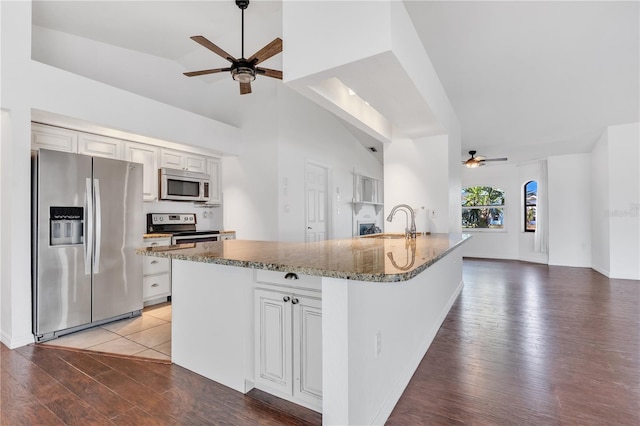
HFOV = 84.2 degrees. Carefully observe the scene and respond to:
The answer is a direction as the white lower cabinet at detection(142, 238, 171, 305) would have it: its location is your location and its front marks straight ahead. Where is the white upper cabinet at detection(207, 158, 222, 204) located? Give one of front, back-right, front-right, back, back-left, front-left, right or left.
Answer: left

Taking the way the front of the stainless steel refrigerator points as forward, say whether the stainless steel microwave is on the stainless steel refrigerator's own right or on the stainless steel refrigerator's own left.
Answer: on the stainless steel refrigerator's own left

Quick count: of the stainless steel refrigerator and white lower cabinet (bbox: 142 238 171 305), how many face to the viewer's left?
0

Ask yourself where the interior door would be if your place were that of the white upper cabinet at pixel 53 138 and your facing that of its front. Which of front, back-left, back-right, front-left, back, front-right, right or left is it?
front-left

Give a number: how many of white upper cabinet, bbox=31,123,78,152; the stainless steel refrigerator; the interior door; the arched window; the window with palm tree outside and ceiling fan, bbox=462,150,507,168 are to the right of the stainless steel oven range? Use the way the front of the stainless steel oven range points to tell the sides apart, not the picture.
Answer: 2

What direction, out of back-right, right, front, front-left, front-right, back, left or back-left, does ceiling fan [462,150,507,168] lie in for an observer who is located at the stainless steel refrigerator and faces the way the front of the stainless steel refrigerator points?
front-left

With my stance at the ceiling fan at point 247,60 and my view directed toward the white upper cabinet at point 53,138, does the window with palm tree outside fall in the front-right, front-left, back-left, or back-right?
back-right

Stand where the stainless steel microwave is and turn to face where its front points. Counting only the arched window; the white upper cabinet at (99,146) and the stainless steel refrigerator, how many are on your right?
2

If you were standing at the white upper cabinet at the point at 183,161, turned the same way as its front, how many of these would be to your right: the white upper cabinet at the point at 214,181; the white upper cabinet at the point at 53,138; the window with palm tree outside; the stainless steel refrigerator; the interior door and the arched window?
2

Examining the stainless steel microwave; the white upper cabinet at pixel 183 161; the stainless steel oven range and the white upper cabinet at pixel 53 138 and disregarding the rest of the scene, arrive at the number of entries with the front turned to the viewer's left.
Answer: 0

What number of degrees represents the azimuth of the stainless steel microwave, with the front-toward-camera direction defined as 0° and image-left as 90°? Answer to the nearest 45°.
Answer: approximately 315°

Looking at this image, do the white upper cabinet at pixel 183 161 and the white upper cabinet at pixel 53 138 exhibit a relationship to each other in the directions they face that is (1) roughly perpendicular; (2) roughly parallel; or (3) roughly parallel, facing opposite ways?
roughly parallel

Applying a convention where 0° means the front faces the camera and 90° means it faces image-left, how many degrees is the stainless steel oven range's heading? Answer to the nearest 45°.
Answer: approximately 315°

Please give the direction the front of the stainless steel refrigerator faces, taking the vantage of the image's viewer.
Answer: facing the viewer and to the right of the viewer

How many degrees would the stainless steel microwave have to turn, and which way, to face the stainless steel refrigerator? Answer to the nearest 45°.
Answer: approximately 90° to its right

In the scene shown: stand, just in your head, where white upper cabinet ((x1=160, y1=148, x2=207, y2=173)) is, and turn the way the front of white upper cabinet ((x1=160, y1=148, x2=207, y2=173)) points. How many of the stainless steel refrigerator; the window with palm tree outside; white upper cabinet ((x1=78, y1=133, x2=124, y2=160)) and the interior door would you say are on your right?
2
